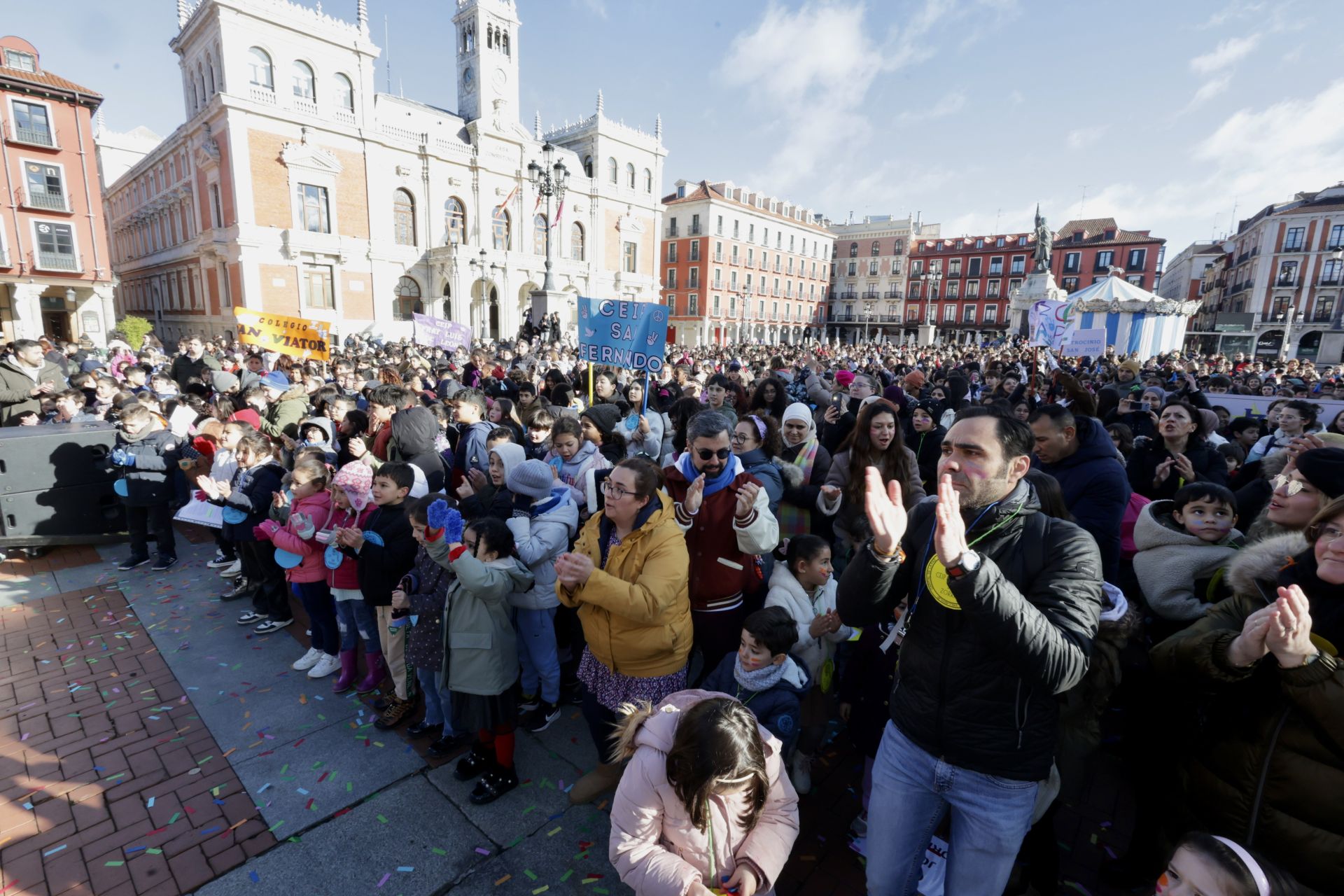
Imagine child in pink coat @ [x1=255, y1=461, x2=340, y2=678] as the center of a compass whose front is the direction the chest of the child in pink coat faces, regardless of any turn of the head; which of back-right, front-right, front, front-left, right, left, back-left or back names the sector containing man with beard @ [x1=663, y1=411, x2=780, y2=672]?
left

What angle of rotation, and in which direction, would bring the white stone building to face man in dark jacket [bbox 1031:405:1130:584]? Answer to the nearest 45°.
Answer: approximately 45° to its right

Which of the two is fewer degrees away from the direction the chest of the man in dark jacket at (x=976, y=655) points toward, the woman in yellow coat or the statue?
the woman in yellow coat

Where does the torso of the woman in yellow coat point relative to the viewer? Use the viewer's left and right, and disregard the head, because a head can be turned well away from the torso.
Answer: facing the viewer and to the left of the viewer

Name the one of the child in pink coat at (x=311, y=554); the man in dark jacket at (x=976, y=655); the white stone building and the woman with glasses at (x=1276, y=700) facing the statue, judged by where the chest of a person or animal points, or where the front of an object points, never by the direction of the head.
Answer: the white stone building

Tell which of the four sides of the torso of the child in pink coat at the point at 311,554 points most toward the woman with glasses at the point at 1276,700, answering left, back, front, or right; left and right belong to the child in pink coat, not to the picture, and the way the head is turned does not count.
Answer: left

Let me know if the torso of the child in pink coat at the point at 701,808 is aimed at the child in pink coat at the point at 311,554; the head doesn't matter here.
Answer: no

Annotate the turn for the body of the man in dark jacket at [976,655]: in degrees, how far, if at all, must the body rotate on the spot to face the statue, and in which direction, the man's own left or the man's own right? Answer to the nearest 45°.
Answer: approximately 135° to the man's own right

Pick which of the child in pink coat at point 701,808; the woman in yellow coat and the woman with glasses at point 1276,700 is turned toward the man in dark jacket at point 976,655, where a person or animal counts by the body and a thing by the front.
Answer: the woman with glasses

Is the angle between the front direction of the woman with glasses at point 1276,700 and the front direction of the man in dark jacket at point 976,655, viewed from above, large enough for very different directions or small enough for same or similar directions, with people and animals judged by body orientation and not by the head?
same or similar directions

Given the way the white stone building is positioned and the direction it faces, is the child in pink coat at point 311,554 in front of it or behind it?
in front

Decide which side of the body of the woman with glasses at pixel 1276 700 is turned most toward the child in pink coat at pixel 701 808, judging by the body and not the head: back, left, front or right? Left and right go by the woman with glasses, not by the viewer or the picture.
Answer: front

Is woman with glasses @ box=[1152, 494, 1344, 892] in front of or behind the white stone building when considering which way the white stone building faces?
in front

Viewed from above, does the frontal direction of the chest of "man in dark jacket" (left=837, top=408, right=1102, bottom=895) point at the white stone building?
no

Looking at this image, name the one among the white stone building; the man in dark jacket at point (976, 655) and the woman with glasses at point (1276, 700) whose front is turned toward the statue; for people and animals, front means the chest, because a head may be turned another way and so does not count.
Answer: the white stone building

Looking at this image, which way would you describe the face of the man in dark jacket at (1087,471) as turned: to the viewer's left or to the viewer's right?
to the viewer's left

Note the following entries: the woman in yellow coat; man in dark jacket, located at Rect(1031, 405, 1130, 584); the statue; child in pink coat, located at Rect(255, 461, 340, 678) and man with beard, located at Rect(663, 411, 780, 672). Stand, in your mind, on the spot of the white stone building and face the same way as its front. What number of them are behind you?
0

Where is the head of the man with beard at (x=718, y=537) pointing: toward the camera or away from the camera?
toward the camera
